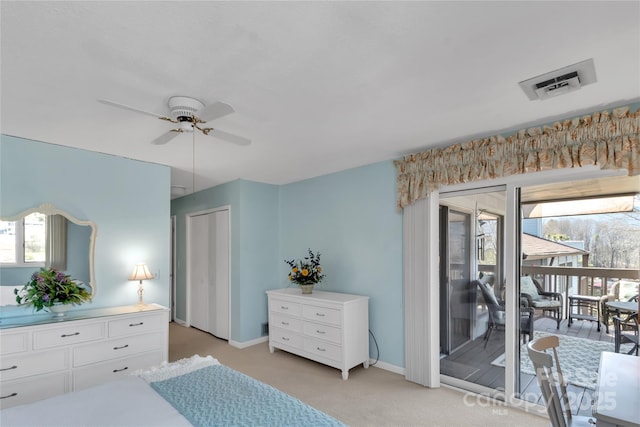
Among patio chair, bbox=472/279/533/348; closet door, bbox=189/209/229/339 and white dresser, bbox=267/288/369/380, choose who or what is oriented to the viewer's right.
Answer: the patio chair

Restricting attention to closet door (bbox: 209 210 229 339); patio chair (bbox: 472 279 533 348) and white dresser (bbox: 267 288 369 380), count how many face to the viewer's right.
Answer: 1

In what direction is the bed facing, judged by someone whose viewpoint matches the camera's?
facing away from the viewer and to the right of the viewer

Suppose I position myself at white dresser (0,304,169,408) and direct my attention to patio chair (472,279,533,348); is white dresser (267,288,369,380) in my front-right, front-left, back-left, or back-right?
front-left

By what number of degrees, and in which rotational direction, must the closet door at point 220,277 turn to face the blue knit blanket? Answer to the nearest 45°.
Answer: approximately 45° to its left

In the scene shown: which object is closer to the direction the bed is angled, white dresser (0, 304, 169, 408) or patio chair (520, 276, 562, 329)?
the patio chair

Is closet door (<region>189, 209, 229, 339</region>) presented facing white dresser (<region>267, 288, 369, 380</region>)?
no

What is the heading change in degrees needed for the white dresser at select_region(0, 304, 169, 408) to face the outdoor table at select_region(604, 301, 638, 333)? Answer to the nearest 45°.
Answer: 0° — it already faces it

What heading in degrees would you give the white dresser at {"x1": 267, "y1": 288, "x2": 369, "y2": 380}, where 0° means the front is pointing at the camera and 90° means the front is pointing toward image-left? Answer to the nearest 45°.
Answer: approximately 45°

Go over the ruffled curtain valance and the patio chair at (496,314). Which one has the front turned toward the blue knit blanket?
the ruffled curtain valance

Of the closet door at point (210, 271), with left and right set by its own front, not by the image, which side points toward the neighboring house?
left

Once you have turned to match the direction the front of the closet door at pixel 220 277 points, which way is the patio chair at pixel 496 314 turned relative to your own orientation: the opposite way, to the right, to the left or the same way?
to the left

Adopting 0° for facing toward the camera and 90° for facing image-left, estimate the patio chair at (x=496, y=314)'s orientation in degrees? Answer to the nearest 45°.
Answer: approximately 270°

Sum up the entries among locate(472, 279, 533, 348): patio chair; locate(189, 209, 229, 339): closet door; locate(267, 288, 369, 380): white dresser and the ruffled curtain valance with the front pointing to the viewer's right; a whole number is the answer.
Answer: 1

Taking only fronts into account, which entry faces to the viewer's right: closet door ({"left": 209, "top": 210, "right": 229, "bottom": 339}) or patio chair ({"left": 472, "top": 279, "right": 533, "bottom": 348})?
the patio chair

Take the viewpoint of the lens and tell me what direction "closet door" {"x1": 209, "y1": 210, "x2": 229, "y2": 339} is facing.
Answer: facing the viewer and to the left of the viewer

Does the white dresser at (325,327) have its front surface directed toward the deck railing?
no
